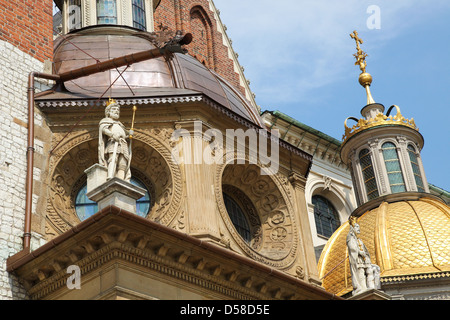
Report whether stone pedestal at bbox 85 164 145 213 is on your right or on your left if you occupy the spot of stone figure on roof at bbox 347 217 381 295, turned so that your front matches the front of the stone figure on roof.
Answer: on your right

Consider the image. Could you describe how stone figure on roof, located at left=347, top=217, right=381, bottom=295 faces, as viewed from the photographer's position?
facing the viewer and to the right of the viewer

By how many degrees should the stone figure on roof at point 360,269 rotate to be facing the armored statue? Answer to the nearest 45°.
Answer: approximately 90° to its right
